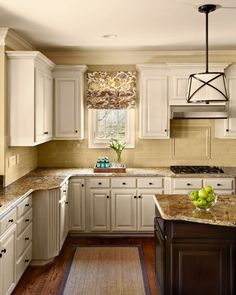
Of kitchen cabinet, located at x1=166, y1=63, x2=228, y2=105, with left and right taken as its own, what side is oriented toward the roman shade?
right

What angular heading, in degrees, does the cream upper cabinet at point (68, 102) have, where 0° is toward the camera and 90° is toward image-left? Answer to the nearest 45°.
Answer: approximately 0°

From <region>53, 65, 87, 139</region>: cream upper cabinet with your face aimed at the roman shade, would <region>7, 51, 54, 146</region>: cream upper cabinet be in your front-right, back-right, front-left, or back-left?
back-right

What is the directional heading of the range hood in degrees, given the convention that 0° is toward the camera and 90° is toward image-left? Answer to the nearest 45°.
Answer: approximately 0°

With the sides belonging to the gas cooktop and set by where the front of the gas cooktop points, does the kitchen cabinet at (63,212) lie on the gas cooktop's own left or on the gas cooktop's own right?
on the gas cooktop's own right

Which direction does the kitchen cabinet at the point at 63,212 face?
to the viewer's right
